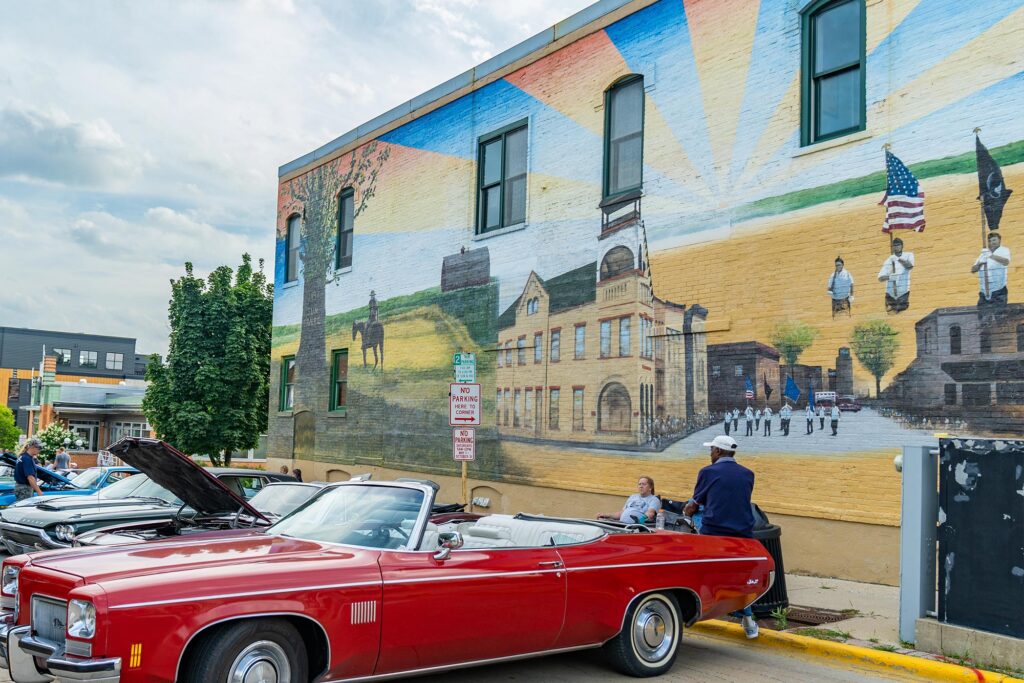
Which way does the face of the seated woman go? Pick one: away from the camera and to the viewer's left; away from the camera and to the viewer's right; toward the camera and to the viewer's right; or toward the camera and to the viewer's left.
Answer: toward the camera and to the viewer's left

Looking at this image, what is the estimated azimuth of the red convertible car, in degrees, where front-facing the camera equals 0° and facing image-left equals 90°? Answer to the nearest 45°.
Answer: approximately 45°

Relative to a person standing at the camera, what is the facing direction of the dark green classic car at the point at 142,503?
facing the viewer and to the left of the viewer

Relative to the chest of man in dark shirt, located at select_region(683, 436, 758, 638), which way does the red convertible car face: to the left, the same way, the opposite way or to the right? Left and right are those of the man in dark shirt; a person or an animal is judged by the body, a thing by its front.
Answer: to the left

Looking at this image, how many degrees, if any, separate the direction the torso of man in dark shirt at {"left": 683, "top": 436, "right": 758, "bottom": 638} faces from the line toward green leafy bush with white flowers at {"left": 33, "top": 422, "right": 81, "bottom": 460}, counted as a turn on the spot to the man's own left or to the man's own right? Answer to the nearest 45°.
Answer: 0° — they already face it

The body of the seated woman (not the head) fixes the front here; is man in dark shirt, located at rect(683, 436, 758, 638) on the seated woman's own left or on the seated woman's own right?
on the seated woman's own left

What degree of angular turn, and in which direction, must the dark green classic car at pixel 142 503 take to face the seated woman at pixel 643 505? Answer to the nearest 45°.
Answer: approximately 135° to its left

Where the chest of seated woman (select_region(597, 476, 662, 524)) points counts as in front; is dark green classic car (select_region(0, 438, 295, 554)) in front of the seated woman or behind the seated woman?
in front

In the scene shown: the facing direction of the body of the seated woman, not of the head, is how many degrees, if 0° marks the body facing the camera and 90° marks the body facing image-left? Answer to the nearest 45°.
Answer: approximately 45°

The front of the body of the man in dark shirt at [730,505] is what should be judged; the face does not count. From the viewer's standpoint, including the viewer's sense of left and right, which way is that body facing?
facing away from the viewer and to the left of the viewer

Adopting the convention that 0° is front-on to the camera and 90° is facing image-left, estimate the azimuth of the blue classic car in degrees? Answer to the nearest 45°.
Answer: approximately 45°

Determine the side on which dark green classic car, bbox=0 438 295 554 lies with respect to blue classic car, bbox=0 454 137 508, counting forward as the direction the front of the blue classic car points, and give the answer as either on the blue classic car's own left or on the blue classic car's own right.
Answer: on the blue classic car's own left

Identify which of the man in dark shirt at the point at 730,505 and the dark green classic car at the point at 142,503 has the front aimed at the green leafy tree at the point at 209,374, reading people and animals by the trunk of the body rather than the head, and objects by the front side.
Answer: the man in dark shirt
